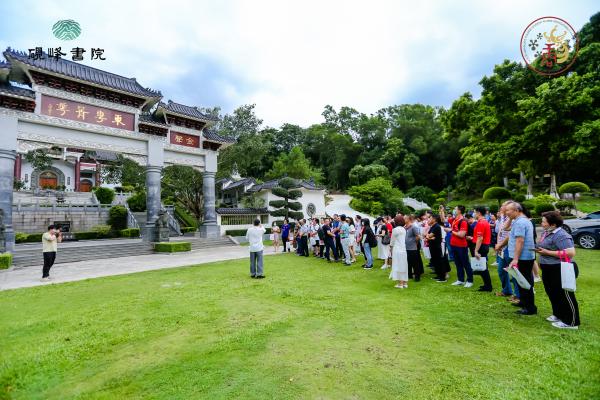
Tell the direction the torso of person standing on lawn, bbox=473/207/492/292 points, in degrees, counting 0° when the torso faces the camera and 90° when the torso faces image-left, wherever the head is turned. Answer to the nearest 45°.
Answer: approximately 90°

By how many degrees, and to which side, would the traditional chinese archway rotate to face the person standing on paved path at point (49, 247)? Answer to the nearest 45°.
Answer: approximately 45° to its right

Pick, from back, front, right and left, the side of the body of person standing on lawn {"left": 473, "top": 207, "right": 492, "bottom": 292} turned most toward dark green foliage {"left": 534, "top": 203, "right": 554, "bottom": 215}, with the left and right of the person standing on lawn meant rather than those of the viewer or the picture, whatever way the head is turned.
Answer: right

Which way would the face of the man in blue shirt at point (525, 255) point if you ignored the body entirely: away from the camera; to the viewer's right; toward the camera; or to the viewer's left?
to the viewer's left

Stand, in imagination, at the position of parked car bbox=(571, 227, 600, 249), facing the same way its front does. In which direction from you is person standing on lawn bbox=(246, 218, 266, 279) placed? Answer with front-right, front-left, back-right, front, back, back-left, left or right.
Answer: front-left

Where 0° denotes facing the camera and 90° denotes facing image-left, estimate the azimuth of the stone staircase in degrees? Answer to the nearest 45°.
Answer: approximately 315°

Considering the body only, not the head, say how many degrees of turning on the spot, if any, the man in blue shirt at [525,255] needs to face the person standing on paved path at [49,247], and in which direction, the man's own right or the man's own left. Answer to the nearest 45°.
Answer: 0° — they already face them

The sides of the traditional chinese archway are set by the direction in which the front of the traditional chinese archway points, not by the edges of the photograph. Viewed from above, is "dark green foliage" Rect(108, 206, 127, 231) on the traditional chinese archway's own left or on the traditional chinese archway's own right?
on the traditional chinese archway's own left

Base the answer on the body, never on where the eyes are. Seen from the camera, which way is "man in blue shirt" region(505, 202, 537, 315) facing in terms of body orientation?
to the viewer's left

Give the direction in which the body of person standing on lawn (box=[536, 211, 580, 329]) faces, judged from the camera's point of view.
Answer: to the viewer's left

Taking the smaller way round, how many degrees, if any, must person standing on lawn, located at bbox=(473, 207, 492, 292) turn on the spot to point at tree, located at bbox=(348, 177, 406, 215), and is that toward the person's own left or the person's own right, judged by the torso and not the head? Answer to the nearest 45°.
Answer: approximately 90° to the person's own right

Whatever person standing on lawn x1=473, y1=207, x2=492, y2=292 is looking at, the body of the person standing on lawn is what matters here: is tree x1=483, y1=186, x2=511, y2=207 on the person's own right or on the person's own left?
on the person's own right
